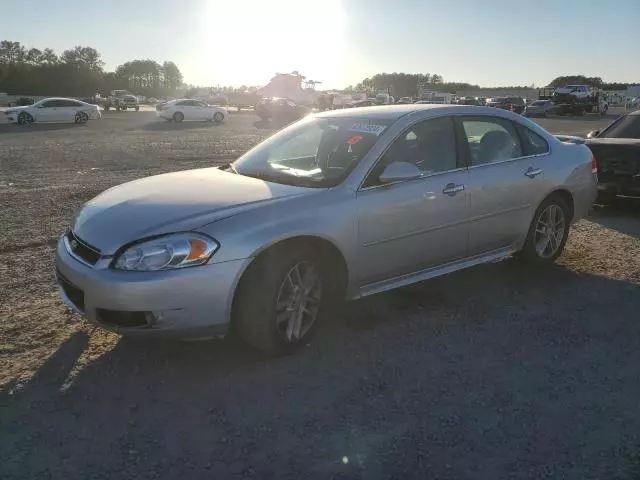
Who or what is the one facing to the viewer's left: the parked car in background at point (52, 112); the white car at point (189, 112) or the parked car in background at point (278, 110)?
the parked car in background at point (52, 112)

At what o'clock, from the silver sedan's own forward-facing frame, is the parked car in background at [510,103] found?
The parked car in background is roughly at 5 o'clock from the silver sedan.

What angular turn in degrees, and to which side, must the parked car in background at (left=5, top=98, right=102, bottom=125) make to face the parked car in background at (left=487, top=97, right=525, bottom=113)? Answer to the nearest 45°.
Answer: approximately 180°

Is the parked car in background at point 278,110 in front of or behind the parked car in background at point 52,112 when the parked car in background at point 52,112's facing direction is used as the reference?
behind

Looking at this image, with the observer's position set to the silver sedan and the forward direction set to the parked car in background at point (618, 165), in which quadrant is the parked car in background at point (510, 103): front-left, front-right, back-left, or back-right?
front-left

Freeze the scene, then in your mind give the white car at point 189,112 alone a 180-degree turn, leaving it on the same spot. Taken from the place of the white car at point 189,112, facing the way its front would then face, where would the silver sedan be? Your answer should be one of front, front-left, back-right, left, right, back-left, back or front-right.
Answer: left

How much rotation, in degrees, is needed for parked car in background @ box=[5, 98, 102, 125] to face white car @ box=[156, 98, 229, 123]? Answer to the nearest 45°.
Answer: approximately 135° to its right

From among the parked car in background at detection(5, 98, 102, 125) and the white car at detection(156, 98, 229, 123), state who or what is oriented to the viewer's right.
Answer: the white car

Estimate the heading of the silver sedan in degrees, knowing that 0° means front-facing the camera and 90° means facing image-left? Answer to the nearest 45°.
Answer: approximately 45°

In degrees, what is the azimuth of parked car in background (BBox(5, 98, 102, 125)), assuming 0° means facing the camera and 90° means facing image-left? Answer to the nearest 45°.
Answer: approximately 90°
